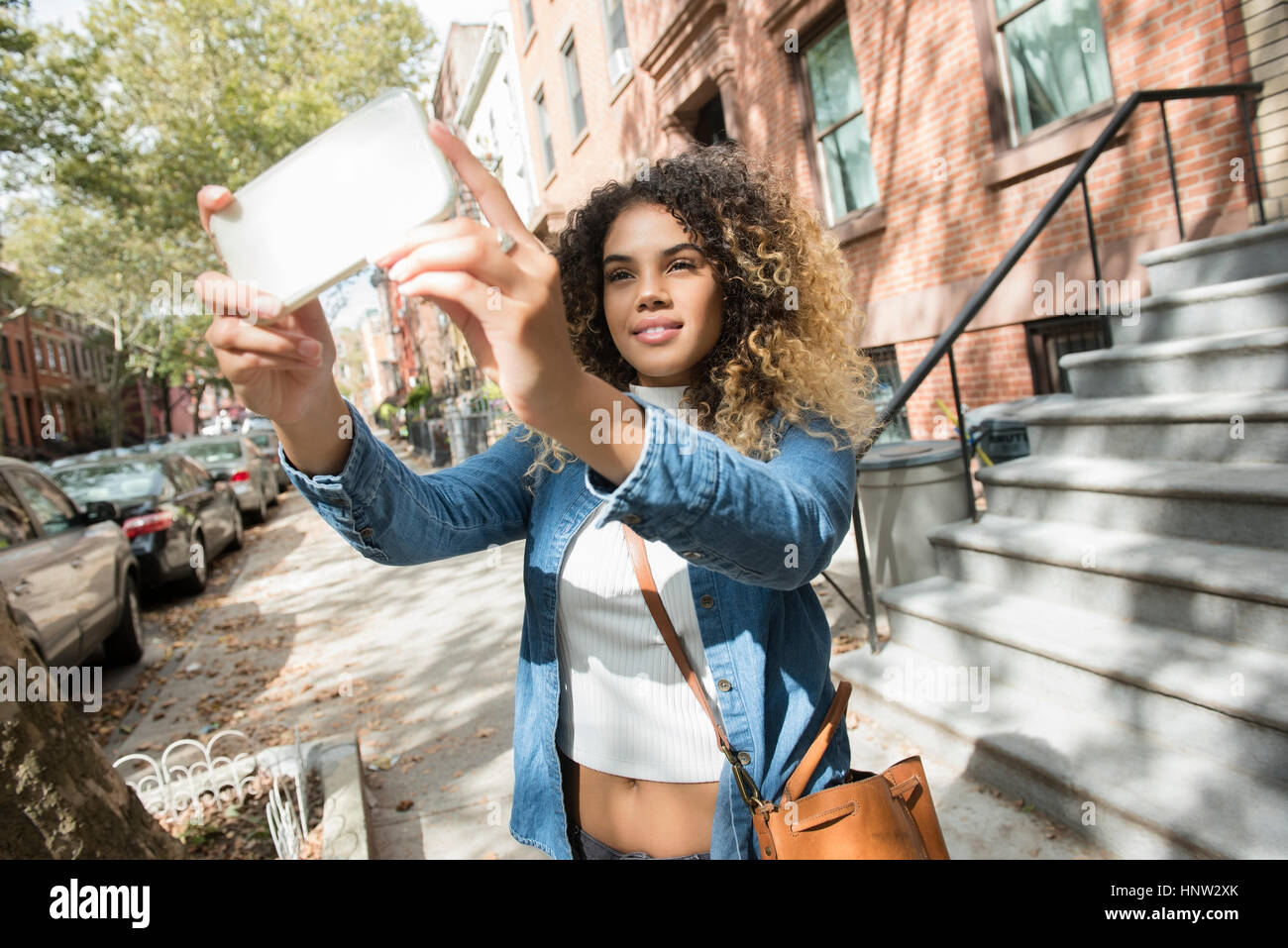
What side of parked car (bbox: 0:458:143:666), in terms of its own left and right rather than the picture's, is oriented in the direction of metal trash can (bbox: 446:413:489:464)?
front

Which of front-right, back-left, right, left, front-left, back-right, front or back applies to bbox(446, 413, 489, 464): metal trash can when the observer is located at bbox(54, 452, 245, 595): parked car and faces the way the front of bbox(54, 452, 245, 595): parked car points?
front

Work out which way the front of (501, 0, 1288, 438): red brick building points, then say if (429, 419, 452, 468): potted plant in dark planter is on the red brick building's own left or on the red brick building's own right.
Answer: on the red brick building's own right

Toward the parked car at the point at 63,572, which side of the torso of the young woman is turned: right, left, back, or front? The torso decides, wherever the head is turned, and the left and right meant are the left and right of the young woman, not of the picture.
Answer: right

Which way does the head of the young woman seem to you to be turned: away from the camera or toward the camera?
toward the camera

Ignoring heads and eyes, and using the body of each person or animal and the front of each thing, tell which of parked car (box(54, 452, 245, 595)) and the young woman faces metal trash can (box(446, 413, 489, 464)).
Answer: the parked car

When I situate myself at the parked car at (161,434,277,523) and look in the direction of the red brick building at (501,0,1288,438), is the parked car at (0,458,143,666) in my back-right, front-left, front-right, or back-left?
front-right

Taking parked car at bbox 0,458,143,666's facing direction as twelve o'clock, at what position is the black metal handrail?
The black metal handrail is roughly at 3 o'clock from the parked car.

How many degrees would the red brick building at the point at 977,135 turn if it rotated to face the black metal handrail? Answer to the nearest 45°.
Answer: approximately 45° to its left

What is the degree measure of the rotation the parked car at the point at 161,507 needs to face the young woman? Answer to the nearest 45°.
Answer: approximately 135° to its right

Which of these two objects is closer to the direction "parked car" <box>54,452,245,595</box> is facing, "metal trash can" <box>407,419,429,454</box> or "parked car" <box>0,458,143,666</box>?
the metal trash can

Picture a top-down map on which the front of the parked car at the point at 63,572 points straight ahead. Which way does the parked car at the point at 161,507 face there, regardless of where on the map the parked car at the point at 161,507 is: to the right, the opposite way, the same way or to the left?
the same way

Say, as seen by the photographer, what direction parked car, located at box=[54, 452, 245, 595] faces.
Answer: facing away from the viewer and to the right of the viewer

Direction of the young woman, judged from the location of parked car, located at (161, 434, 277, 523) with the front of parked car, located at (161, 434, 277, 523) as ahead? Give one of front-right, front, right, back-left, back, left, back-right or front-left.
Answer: back-right

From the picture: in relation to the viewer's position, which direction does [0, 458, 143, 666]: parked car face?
facing away from the viewer and to the right of the viewer

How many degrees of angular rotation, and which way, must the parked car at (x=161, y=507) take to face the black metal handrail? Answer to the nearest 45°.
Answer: approximately 90° to its right

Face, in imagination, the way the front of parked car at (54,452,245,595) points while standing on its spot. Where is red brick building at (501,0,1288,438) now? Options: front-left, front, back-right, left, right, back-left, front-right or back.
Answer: right

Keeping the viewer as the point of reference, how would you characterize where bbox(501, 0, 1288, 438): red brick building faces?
facing the viewer and to the left of the viewer

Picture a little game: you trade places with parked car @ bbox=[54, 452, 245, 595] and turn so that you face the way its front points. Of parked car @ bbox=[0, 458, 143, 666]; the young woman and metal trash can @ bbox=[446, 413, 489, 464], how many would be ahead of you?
1

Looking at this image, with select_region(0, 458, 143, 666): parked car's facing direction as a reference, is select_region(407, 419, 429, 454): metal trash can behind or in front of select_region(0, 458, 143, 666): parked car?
in front

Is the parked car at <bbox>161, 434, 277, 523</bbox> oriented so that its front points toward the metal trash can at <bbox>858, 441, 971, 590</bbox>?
no

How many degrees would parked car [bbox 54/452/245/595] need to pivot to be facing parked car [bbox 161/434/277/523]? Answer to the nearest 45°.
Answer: approximately 45° to its left

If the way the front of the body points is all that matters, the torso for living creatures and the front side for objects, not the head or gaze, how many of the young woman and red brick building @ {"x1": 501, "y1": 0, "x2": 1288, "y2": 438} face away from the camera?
0
